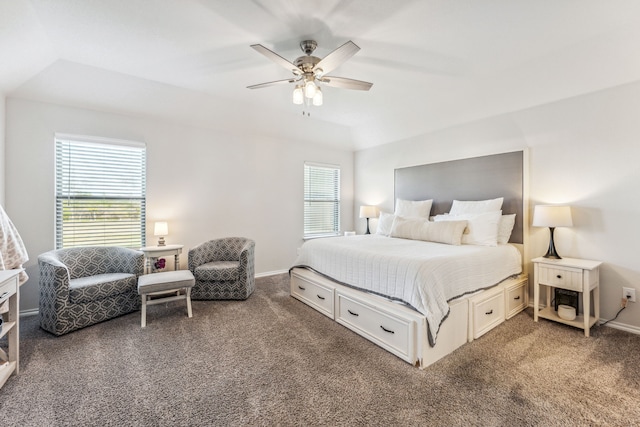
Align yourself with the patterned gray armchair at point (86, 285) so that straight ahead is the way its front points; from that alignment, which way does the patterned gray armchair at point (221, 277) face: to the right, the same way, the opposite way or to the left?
to the right

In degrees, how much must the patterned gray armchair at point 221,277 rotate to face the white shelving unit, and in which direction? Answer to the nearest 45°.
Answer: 0° — it already faces it

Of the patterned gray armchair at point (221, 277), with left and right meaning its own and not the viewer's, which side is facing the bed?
left

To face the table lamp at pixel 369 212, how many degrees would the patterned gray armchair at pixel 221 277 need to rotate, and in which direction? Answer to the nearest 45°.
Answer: approximately 135° to its left

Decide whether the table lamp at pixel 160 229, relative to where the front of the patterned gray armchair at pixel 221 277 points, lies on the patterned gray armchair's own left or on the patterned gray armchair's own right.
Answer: on the patterned gray armchair's own right

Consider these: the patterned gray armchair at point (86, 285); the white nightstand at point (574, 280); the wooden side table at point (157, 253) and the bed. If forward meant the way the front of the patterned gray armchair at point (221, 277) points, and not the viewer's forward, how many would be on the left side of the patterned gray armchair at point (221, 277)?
2

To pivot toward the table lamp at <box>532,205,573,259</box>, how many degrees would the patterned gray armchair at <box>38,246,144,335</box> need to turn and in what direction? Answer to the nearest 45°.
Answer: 0° — it already faces it

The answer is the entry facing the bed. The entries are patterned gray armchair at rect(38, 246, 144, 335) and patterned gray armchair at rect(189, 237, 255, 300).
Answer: patterned gray armchair at rect(38, 246, 144, 335)

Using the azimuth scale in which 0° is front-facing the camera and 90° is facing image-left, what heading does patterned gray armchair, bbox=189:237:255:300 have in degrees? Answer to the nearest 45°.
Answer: approximately 45°

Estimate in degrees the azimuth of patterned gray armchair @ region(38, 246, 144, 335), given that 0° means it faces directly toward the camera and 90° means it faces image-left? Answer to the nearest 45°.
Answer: approximately 315°

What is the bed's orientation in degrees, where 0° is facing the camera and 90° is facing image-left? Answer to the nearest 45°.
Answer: approximately 45°

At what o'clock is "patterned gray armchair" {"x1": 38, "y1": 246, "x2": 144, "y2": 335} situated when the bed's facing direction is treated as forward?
The patterned gray armchair is roughly at 1 o'clock from the bed.
